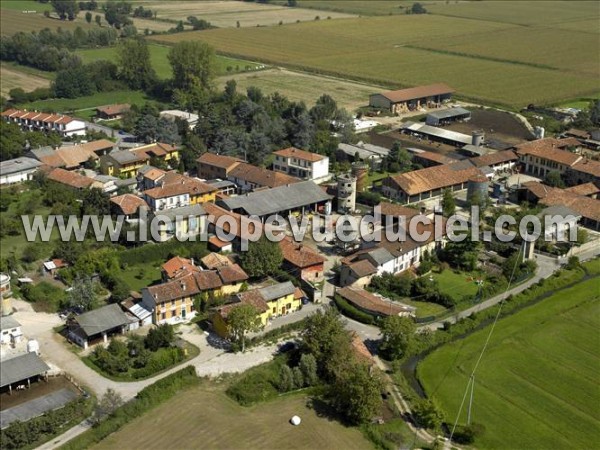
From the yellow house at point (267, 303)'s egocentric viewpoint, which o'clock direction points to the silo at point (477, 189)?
The silo is roughly at 9 o'clock from the yellow house.

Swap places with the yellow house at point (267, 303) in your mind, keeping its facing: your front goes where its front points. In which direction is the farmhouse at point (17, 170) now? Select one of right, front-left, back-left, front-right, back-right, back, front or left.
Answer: back

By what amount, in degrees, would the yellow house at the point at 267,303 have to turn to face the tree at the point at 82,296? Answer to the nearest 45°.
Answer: approximately 135° to its right

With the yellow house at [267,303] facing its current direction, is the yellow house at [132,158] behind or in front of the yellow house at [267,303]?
behind

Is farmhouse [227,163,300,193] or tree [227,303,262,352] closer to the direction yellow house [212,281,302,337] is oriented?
the tree

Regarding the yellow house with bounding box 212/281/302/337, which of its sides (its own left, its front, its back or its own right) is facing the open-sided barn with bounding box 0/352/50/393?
right

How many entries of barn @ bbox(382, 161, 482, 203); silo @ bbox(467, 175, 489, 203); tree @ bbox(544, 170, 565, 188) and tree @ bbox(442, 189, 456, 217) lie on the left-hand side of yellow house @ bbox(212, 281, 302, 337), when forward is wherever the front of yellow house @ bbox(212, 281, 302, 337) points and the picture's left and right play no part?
4

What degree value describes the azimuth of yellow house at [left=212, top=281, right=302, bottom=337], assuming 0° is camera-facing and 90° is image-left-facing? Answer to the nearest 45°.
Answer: approximately 315°

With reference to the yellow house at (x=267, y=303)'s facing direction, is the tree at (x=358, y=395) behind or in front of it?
in front

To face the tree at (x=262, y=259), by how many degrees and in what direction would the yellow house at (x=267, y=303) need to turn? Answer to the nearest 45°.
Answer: approximately 135° to its left

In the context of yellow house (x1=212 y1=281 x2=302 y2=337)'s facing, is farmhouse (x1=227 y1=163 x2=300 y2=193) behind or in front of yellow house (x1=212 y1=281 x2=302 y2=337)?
behind

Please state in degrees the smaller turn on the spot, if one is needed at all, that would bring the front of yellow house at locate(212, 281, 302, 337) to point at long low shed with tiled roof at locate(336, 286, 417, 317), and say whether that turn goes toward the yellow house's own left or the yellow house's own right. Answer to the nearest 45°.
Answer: approximately 45° to the yellow house's own left

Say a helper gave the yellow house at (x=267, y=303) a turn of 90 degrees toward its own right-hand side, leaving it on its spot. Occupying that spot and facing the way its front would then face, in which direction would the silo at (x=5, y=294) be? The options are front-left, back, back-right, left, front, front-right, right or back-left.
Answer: front-right

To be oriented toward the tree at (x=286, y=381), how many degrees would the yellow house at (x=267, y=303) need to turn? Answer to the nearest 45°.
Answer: approximately 45° to its right

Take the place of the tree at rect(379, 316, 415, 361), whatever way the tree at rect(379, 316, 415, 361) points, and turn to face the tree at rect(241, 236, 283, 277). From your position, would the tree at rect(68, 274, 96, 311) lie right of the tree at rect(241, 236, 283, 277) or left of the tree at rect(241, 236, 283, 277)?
left

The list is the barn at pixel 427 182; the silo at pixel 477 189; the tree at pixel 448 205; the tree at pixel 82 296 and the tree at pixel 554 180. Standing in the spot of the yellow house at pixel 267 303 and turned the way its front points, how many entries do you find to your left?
4
